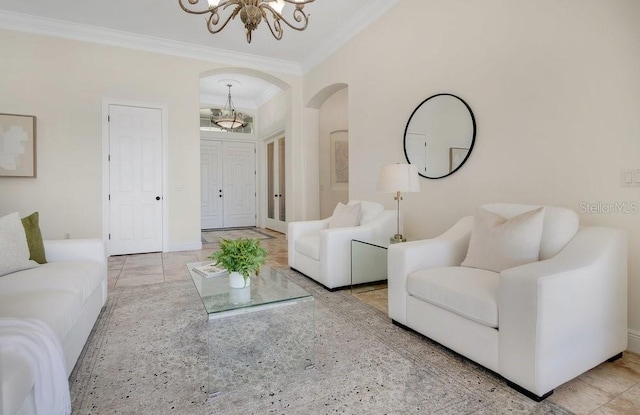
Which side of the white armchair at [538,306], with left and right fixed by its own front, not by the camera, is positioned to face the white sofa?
front

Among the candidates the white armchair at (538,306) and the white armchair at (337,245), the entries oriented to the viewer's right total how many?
0

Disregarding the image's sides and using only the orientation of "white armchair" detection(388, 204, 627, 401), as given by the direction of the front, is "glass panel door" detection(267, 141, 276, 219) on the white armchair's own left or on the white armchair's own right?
on the white armchair's own right

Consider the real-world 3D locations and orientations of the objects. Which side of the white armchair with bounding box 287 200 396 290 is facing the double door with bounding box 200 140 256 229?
right

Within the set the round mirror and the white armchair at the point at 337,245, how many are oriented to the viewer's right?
0

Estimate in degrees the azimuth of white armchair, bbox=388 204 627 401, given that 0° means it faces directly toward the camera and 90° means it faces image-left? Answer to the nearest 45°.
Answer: approximately 45°

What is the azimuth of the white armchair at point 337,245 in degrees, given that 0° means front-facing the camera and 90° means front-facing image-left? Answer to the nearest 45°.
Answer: approximately 45°

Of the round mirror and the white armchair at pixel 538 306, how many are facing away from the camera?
0

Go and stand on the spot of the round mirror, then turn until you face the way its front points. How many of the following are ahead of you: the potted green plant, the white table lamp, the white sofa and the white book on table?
4

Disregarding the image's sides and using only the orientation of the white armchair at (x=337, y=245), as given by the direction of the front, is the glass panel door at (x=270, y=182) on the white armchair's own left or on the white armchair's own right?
on the white armchair's own right

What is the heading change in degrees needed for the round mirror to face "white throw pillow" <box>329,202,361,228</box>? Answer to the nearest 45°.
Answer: approximately 45° to its right

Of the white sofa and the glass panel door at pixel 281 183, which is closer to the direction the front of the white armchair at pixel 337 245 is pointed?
the white sofa

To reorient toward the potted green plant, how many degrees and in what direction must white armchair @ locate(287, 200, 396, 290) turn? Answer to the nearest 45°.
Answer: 0° — it already faces it

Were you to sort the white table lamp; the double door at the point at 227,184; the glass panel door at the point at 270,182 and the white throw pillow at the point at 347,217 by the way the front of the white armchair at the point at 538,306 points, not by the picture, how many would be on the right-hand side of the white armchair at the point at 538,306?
4
